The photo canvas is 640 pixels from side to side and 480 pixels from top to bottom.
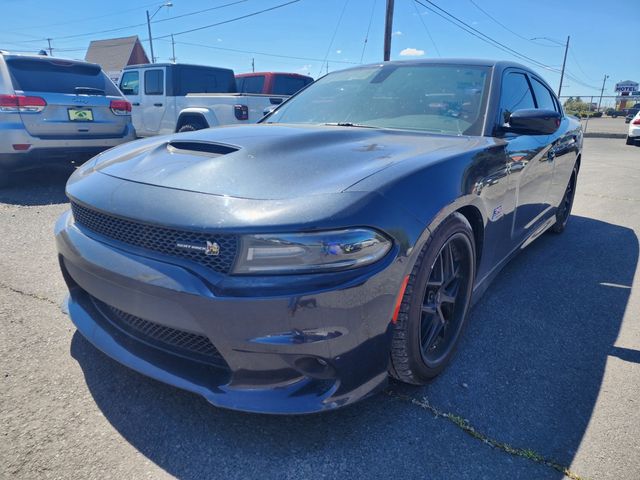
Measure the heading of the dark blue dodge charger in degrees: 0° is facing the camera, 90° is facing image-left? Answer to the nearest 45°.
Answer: approximately 45°

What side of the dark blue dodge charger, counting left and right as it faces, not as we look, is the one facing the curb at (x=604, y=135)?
back

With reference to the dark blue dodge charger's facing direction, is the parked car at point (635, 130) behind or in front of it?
behind

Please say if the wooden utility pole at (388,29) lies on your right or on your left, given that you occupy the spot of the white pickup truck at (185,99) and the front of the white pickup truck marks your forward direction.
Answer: on your right

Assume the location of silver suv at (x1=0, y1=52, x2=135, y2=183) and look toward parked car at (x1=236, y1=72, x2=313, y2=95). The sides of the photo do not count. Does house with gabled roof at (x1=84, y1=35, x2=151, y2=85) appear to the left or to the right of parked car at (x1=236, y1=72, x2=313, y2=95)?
left

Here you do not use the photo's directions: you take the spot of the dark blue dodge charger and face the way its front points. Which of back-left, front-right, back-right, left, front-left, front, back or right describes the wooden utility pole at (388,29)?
back-right

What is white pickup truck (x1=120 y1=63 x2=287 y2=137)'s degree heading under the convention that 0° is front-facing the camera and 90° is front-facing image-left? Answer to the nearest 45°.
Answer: approximately 135°

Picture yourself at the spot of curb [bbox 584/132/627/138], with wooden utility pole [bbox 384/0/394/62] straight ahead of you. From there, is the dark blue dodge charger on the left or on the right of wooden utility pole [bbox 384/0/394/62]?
left

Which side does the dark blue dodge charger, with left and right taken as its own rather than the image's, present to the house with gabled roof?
right

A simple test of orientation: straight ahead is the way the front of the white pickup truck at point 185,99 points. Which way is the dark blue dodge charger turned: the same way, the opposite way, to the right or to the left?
to the left

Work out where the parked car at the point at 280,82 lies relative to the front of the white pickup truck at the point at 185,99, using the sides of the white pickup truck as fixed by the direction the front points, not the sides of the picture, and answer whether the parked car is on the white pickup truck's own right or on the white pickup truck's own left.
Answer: on the white pickup truck's own right
